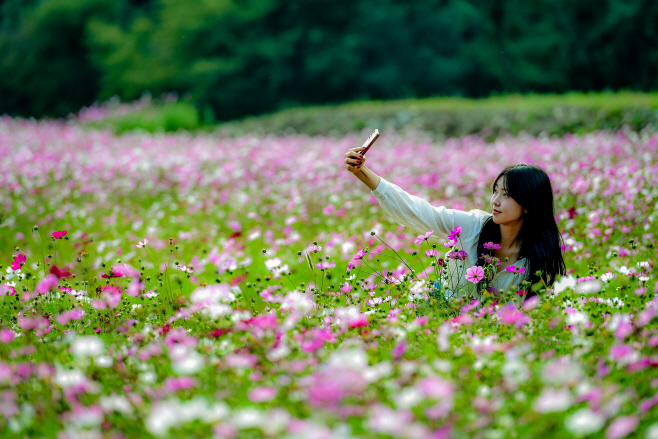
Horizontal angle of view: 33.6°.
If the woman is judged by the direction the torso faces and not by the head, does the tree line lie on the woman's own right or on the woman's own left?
on the woman's own right

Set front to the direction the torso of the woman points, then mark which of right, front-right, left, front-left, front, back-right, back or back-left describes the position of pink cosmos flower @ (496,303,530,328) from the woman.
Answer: front-left

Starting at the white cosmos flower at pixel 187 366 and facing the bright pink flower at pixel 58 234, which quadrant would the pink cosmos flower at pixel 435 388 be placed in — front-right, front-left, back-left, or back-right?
back-right

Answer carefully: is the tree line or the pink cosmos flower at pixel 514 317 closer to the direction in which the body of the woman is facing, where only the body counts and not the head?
the pink cosmos flower

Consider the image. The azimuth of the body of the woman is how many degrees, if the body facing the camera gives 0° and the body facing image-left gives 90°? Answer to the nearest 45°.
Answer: approximately 45°

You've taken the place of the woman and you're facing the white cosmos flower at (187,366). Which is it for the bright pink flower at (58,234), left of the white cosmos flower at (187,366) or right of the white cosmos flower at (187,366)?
right

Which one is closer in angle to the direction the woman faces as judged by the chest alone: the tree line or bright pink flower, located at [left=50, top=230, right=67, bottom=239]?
the bright pink flower

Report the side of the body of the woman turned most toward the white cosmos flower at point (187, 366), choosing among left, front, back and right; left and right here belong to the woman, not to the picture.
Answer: front

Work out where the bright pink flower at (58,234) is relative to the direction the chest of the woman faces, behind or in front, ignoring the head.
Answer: in front

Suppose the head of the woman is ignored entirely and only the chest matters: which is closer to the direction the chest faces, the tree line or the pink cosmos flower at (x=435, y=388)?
the pink cosmos flower

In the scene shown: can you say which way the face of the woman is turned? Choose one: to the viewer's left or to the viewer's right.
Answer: to the viewer's left
